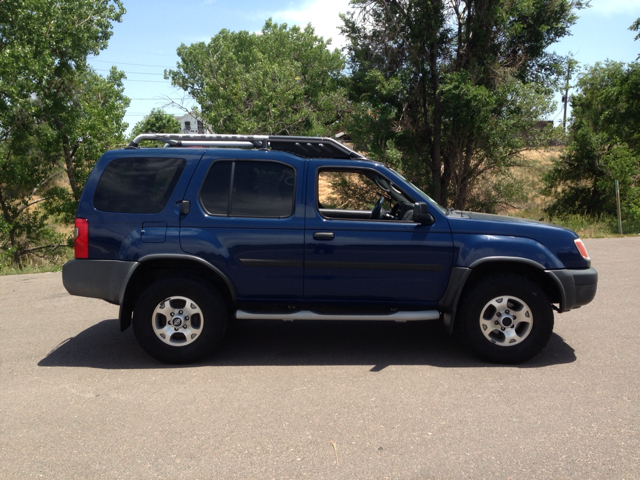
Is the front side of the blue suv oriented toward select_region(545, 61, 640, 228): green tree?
no

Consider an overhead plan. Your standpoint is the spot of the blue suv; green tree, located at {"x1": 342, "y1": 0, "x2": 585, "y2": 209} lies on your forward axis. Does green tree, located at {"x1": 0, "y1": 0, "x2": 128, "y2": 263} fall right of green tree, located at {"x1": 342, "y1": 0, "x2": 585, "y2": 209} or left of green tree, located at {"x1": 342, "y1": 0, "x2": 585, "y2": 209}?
left

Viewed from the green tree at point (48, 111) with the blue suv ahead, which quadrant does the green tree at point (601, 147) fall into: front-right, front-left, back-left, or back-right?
front-left

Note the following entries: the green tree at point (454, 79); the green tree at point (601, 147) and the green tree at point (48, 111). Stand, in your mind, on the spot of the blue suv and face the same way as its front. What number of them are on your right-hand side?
0

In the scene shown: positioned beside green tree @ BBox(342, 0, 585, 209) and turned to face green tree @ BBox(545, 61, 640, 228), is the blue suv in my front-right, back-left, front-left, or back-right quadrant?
back-right

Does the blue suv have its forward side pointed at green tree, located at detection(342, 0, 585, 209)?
no

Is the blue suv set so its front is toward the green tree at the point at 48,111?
no

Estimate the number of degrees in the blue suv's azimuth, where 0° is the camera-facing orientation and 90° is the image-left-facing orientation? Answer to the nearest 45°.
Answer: approximately 270°
